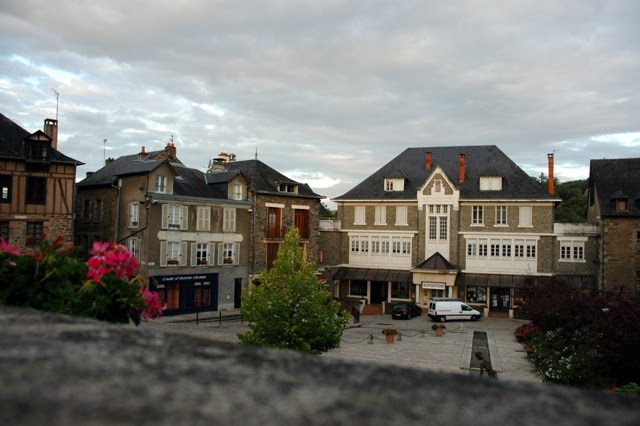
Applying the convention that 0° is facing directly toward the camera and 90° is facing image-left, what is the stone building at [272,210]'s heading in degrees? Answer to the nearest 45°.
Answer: approximately 315°

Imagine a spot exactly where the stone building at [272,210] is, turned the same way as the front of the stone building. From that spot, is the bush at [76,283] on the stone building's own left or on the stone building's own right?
on the stone building's own right

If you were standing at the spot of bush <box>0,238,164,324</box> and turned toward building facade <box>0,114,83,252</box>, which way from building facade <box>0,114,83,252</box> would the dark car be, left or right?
right

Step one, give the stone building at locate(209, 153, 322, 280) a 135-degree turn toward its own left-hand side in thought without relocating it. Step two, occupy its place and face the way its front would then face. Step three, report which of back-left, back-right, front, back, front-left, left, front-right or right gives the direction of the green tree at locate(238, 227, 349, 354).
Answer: back

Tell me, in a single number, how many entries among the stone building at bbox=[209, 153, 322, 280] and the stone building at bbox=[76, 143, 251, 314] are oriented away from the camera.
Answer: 0

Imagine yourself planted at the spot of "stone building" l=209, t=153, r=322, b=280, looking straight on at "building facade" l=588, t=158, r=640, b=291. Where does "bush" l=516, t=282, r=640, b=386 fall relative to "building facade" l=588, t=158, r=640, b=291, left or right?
right

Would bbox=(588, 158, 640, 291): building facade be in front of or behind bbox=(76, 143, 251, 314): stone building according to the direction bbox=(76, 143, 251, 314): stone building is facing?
in front

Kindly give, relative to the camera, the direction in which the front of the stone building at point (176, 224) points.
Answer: facing the viewer and to the right of the viewer

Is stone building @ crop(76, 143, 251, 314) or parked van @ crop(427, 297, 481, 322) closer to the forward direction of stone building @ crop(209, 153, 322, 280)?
the parked van

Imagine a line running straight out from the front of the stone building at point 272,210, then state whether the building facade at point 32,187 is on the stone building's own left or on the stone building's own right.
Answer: on the stone building's own right

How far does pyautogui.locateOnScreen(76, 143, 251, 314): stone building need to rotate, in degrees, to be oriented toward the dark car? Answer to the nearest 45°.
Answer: approximately 45° to its left
